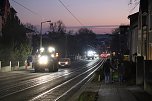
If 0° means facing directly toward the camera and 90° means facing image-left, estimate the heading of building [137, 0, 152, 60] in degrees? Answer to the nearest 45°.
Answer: approximately 90°

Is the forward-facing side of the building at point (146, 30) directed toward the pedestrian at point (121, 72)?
no
